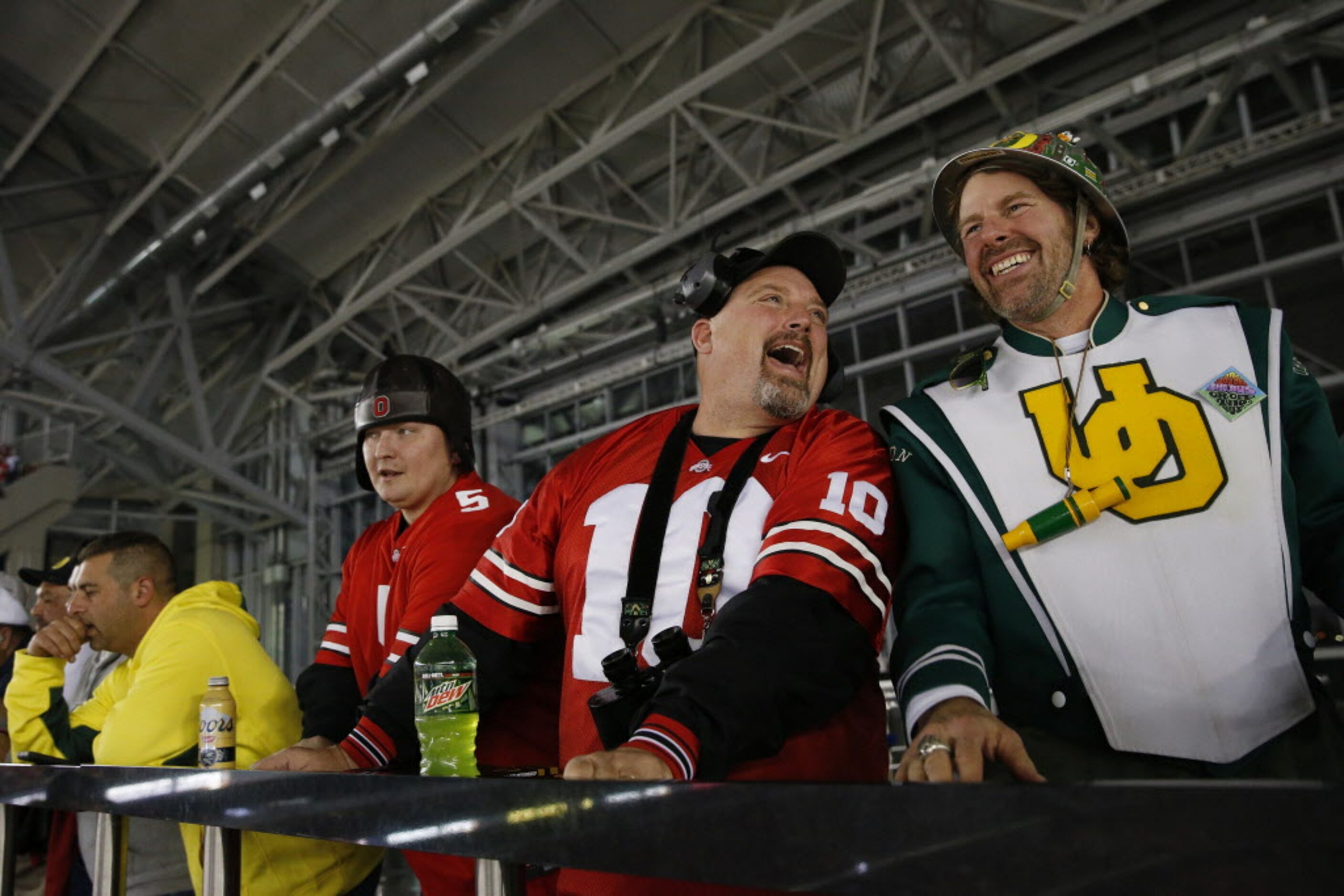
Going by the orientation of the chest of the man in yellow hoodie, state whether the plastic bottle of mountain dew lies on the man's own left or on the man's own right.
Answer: on the man's own left

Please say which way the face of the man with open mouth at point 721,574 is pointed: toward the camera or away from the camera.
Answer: toward the camera

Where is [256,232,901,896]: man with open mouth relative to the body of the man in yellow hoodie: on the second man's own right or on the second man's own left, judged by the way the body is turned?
on the second man's own left
